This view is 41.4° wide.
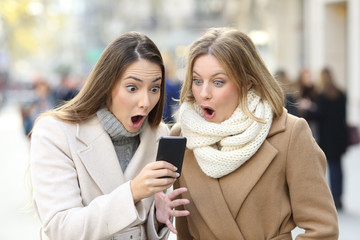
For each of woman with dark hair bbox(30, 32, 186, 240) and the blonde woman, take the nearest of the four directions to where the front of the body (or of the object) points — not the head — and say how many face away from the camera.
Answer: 0

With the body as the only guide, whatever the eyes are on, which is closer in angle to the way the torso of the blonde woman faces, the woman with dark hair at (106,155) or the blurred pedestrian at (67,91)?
the woman with dark hair

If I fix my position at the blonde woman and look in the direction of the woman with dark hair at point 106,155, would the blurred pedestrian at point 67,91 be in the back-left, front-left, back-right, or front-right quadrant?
front-right

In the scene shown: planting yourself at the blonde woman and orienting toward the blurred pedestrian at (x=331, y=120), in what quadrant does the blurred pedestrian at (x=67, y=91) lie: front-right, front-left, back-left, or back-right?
front-left

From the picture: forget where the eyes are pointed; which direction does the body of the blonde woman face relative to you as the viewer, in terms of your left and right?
facing the viewer and to the left of the viewer

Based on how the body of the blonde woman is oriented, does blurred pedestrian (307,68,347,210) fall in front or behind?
behind

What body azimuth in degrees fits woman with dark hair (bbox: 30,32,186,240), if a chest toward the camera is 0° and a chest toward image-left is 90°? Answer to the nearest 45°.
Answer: approximately 315°

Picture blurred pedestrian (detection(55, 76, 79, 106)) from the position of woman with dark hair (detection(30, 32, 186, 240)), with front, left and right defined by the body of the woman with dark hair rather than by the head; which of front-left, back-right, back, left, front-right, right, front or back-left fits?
back-left

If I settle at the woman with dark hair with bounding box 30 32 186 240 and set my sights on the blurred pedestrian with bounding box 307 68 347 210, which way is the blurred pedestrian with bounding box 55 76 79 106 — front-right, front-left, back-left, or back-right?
front-left

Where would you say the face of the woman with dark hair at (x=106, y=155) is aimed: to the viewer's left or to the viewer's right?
to the viewer's right
